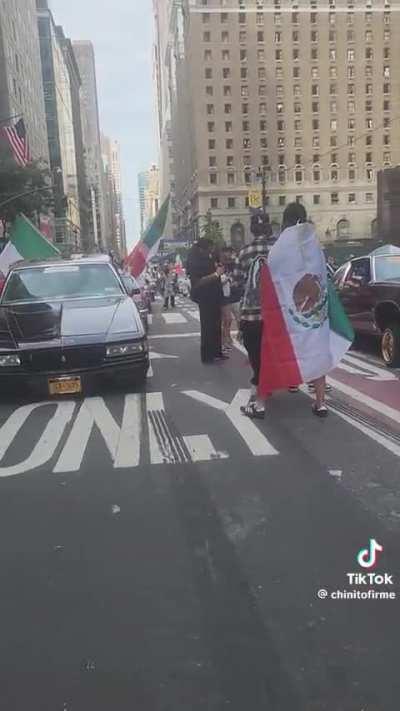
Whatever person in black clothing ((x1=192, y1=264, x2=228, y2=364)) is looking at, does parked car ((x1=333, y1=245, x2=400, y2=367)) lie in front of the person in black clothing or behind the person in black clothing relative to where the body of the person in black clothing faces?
in front

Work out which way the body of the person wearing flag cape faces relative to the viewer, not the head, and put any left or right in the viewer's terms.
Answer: facing away from the viewer

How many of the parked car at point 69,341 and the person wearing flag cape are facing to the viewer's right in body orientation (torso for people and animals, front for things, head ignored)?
0

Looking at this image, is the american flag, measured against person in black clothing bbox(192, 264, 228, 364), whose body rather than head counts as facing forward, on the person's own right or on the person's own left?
on the person's own left

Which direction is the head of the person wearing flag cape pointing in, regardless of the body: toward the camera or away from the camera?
away from the camera

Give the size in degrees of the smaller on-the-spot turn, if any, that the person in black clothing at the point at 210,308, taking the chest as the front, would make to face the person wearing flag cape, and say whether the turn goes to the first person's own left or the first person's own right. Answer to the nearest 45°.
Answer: approximately 90° to the first person's own right

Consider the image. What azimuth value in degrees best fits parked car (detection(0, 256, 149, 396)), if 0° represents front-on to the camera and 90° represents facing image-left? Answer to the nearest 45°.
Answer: approximately 0°
